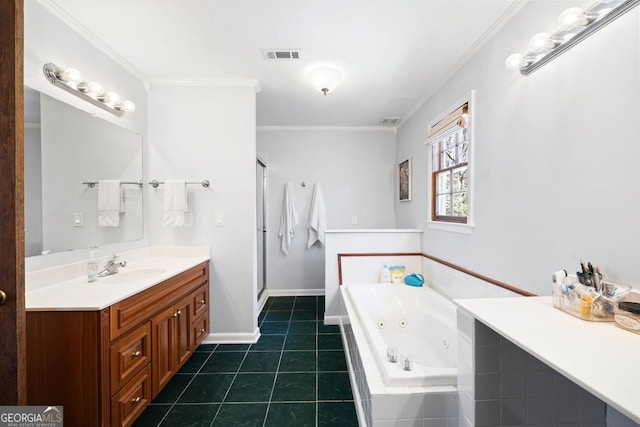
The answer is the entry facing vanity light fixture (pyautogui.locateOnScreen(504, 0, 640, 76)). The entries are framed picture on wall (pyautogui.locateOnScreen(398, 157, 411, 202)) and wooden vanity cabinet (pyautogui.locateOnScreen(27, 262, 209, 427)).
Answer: the wooden vanity cabinet

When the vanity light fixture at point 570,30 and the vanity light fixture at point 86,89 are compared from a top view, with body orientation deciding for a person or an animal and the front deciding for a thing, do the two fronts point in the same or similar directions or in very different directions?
very different directions

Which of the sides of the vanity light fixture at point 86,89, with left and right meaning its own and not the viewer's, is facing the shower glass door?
left

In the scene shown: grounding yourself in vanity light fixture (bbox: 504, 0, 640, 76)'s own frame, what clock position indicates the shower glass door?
The shower glass door is roughly at 2 o'clock from the vanity light fixture.

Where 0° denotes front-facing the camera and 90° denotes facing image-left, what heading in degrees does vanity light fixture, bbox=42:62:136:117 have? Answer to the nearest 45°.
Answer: approximately 315°

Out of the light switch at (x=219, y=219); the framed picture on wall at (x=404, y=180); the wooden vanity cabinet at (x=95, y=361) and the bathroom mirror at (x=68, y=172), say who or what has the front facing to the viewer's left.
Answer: the framed picture on wall

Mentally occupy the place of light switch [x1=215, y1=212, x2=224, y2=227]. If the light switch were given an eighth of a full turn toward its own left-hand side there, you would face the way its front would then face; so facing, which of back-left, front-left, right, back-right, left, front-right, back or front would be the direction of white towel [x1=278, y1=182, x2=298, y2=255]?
left

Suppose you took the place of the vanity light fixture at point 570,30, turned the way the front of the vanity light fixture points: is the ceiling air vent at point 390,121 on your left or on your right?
on your right

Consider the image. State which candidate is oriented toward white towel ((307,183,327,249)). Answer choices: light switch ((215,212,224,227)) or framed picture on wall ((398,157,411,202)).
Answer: the framed picture on wall

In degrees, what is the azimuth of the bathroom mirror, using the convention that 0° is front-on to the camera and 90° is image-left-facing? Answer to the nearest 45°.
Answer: approximately 315°

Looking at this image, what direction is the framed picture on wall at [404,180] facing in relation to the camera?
to the viewer's left

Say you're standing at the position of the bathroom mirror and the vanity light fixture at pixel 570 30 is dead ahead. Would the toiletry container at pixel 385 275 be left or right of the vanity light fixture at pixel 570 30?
left
